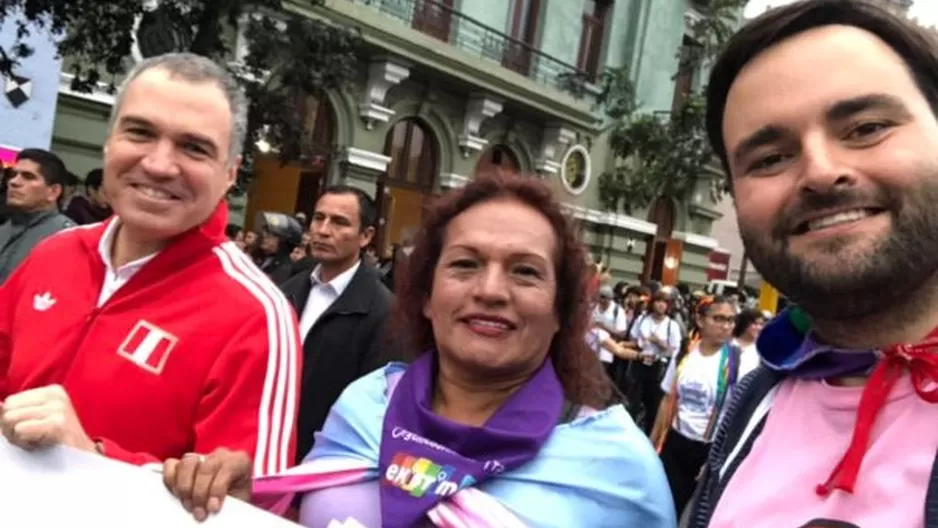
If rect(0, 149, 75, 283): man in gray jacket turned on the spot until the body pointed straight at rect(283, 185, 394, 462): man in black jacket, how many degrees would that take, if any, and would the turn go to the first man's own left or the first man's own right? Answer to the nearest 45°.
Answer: approximately 90° to the first man's own left

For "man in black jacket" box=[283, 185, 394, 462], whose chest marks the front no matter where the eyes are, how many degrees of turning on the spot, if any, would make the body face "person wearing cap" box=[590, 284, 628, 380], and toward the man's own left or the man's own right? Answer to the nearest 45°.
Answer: approximately 180°

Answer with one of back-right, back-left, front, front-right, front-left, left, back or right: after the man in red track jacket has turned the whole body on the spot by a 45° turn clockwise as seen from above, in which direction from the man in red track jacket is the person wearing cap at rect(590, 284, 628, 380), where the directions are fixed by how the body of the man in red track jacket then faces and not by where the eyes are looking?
back-right

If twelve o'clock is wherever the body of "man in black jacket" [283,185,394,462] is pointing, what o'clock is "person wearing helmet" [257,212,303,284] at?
The person wearing helmet is roughly at 4 o'clock from the man in black jacket.

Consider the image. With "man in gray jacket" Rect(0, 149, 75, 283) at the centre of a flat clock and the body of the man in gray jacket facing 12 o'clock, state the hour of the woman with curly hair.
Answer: The woman with curly hair is roughly at 10 o'clock from the man in gray jacket.

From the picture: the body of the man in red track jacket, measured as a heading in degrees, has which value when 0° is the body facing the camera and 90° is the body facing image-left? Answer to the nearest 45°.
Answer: approximately 45°
